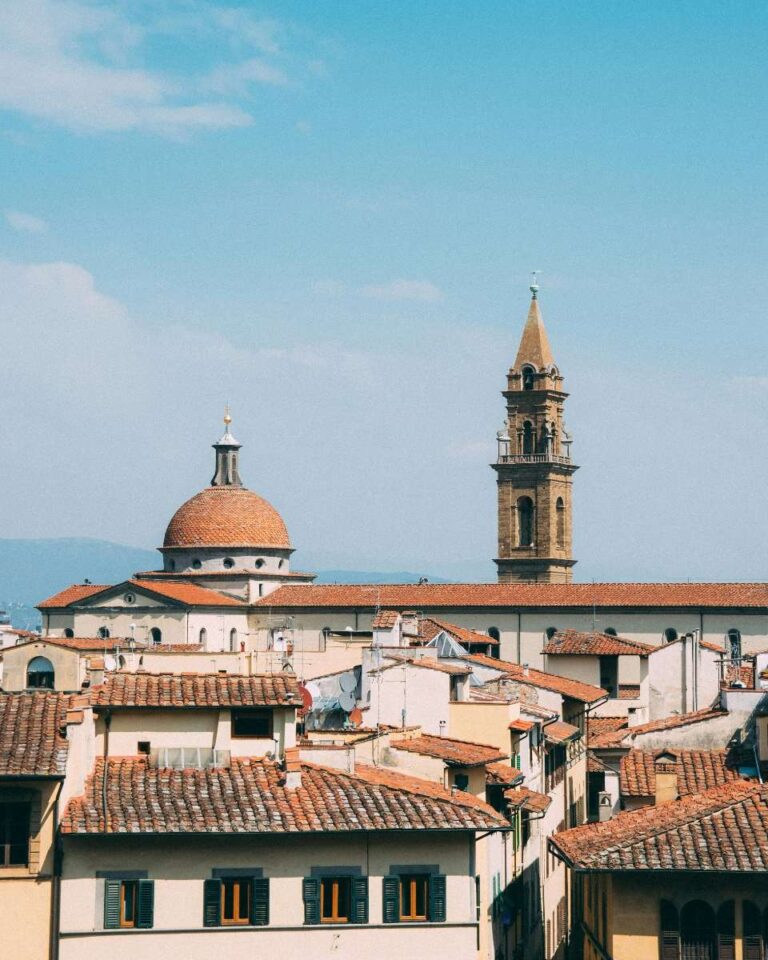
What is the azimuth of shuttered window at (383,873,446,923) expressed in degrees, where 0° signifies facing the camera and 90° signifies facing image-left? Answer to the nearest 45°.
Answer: approximately 0°

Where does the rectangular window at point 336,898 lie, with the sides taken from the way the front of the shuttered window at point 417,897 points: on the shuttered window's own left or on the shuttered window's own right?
on the shuttered window's own right

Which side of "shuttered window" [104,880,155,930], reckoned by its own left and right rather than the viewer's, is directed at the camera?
front

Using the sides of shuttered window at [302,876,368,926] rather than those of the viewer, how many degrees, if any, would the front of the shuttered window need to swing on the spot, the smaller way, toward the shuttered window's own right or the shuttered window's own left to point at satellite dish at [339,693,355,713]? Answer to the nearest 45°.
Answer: approximately 180°

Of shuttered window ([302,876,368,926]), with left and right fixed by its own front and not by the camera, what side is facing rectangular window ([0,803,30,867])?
right

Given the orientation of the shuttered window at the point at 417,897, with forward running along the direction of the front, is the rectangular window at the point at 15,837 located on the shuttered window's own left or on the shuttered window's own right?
on the shuttered window's own right

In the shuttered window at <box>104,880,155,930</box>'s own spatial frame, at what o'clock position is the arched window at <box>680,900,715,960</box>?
The arched window is roughly at 9 o'clock from the shuttered window.

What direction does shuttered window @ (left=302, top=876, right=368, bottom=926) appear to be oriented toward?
toward the camera

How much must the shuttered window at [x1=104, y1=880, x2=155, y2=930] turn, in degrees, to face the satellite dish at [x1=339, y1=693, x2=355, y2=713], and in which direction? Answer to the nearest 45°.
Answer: approximately 180°

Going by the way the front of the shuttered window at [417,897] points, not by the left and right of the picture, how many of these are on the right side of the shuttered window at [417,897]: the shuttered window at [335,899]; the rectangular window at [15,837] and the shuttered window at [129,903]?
3

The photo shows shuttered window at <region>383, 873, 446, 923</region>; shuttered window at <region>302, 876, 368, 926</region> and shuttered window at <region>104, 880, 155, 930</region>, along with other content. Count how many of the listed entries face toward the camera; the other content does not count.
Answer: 3

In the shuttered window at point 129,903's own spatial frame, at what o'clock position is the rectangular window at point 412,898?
The rectangular window is roughly at 9 o'clock from the shuttered window.

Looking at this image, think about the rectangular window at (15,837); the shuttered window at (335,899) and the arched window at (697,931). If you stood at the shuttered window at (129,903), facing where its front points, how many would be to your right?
1

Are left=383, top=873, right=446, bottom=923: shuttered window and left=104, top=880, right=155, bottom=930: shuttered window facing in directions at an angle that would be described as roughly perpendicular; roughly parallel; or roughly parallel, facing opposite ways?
roughly parallel

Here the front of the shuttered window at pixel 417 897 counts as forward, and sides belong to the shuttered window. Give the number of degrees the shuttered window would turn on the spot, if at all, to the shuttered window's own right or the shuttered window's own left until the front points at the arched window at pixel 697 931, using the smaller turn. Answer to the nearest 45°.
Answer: approximately 90° to the shuttered window's own left
